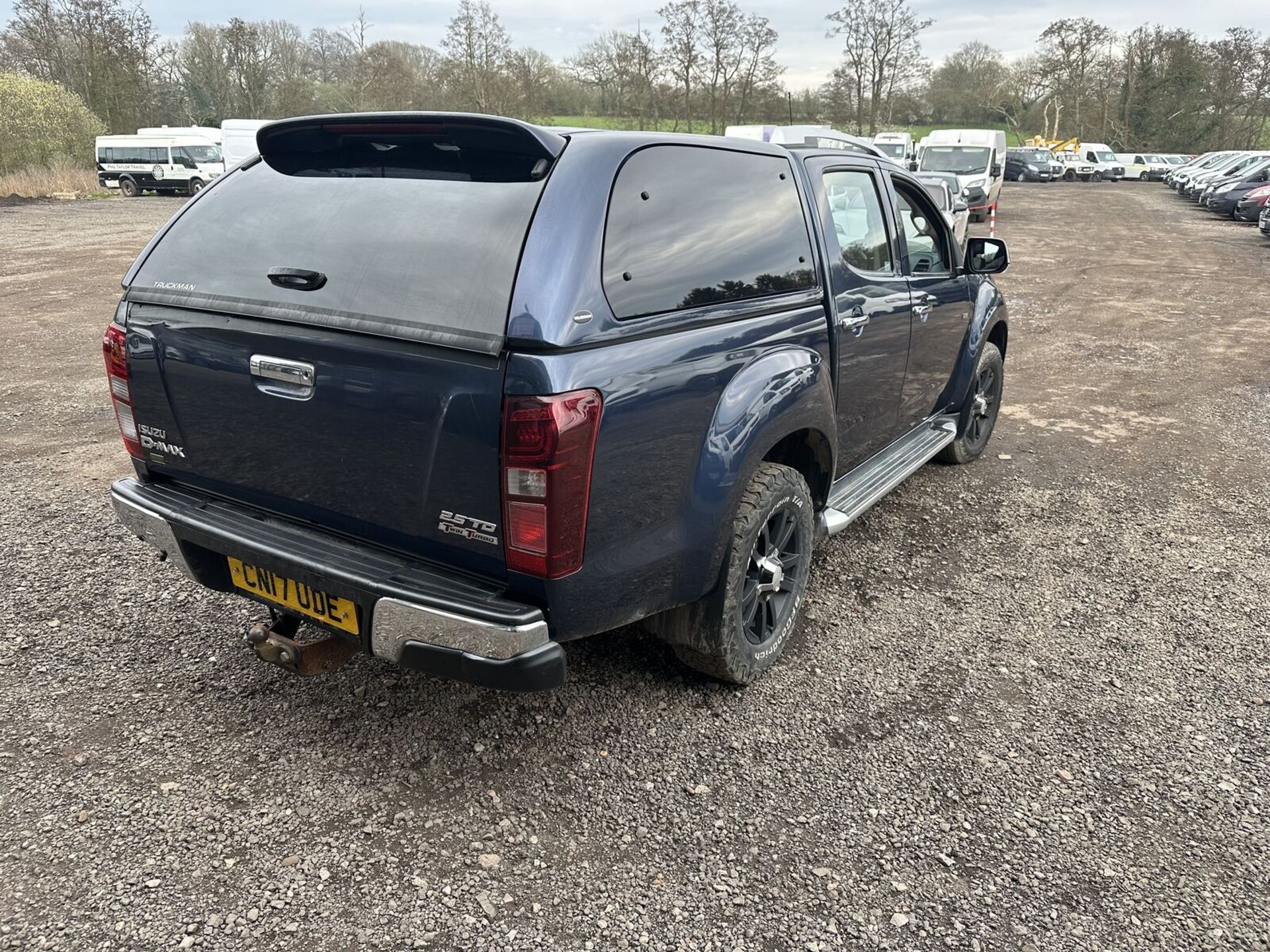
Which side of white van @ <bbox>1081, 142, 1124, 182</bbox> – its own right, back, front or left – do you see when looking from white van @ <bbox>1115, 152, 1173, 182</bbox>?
left

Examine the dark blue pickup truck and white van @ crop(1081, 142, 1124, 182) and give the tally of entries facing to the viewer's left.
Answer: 0

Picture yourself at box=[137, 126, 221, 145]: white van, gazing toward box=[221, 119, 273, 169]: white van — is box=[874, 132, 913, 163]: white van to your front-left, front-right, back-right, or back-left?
front-left

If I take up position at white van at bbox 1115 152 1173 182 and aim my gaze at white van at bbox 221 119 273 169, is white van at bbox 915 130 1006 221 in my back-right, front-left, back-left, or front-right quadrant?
front-left

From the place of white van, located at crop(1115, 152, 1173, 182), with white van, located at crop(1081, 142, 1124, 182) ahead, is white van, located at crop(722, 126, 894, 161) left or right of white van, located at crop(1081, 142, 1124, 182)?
left

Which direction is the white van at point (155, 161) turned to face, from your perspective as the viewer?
facing the viewer and to the right of the viewer

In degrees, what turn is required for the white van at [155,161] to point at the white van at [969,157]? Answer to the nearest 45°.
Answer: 0° — it already faces it

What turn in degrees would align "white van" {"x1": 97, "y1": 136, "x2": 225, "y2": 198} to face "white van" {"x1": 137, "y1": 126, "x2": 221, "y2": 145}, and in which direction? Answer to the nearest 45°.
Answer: approximately 135° to its left

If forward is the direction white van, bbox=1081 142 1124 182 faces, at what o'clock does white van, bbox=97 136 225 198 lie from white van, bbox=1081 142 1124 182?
white van, bbox=97 136 225 198 is roughly at 3 o'clock from white van, bbox=1081 142 1124 182.

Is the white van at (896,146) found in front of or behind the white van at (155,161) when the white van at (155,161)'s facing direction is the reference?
in front

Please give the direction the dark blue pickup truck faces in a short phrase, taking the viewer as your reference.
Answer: facing away from the viewer and to the right of the viewer

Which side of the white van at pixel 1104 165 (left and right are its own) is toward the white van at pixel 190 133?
right
